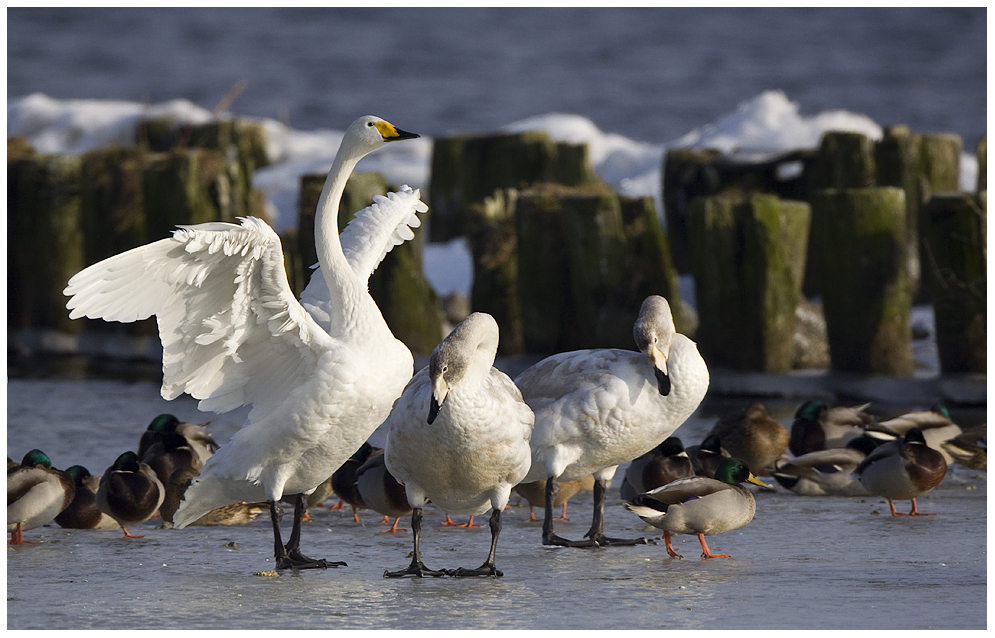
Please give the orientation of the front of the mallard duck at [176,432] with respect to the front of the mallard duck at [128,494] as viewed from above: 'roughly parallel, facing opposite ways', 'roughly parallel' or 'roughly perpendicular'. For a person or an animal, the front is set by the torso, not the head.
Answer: roughly perpendicular

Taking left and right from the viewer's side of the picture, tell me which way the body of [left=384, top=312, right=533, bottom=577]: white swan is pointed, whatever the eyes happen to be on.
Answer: facing the viewer

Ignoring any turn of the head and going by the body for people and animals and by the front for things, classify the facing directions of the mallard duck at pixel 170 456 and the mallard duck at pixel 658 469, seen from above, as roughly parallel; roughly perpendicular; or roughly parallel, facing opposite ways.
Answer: roughly perpendicular

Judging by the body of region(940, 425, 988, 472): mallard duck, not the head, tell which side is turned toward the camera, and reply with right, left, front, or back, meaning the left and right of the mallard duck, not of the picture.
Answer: right

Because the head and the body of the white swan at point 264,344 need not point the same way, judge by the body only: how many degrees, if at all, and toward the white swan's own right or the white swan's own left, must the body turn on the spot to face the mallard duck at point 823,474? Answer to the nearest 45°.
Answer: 0° — it already faces it

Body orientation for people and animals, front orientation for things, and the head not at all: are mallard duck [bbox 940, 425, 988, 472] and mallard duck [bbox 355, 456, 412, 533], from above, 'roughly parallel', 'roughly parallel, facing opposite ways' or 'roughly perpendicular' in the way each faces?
roughly parallel

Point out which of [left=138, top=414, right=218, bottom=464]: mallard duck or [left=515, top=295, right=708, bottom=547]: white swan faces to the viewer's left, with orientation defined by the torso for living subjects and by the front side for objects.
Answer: the mallard duck

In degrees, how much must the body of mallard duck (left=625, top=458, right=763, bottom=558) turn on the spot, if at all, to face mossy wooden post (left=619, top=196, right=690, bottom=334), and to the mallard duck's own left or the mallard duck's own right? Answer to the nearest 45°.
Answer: approximately 90° to the mallard duck's own left

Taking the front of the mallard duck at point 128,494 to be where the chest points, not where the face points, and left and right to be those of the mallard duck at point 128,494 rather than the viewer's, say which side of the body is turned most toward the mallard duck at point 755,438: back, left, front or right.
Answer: left

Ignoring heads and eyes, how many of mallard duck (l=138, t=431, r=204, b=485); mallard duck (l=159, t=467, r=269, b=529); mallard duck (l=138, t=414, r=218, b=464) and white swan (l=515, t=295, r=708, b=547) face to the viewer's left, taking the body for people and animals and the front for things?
3

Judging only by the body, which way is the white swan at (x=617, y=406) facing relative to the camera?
to the viewer's right

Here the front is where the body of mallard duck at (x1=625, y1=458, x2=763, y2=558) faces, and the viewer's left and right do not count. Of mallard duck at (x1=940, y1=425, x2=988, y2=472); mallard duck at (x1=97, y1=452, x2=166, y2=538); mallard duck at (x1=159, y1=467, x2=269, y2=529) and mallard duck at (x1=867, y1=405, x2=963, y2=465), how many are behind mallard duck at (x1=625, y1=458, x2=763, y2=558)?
2

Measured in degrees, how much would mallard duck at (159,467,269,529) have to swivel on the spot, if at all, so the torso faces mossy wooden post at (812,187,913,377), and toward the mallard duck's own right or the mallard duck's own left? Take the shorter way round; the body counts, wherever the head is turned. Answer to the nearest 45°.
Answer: approximately 135° to the mallard duck's own right

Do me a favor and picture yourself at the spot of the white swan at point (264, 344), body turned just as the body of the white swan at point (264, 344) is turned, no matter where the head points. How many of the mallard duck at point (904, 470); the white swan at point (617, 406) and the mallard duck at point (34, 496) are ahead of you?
2

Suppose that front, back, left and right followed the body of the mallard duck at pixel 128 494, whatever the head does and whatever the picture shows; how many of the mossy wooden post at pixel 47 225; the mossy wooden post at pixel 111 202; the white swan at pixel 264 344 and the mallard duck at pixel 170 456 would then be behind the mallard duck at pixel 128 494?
3

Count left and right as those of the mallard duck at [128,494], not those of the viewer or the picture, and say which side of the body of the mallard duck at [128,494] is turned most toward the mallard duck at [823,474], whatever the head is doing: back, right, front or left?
left

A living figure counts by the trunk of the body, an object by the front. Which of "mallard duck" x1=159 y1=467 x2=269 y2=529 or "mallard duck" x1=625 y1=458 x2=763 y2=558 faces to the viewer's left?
"mallard duck" x1=159 y1=467 x2=269 y2=529

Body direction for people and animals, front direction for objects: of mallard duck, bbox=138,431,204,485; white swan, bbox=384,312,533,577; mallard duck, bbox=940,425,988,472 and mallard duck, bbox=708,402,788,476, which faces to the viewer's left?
mallard duck, bbox=138,431,204,485
